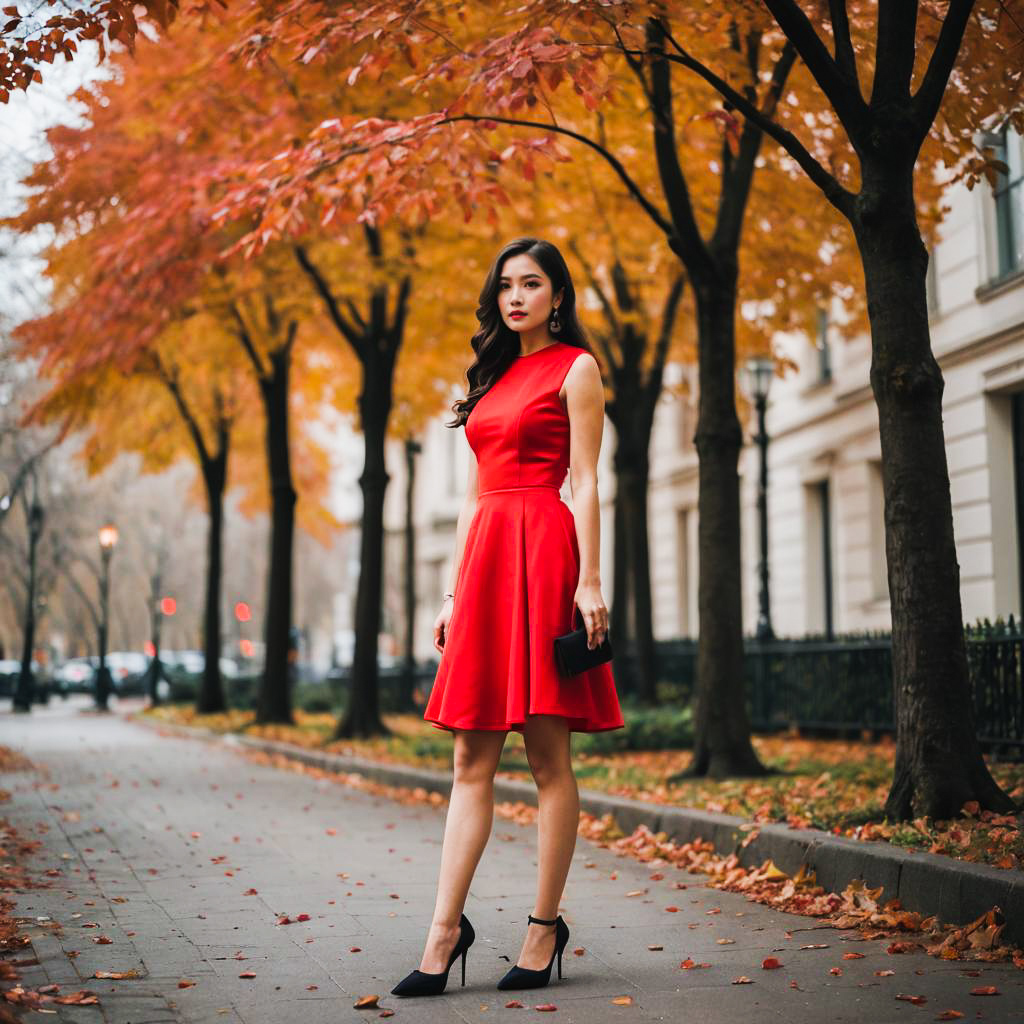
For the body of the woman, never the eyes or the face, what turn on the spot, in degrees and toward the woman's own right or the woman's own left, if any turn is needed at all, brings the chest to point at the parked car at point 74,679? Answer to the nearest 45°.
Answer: approximately 135° to the woman's own right

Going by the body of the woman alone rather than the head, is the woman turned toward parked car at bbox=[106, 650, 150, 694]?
no

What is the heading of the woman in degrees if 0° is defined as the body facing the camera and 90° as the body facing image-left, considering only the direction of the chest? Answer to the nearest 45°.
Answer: approximately 45°

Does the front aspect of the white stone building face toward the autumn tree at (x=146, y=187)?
yes

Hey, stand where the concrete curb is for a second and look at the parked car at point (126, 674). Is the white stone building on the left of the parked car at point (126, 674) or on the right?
right

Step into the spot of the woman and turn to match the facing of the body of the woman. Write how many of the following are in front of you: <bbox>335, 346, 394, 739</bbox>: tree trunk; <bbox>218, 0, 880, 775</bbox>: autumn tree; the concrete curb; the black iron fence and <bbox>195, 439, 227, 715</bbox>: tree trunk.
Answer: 0

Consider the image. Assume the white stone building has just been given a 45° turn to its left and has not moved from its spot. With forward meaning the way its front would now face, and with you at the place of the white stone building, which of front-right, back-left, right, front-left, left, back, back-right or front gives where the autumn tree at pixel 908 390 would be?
front

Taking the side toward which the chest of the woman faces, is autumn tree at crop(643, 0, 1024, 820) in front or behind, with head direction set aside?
behind

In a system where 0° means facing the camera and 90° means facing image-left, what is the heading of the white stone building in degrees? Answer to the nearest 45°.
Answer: approximately 45°

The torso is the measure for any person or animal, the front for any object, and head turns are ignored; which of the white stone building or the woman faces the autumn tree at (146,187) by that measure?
the white stone building

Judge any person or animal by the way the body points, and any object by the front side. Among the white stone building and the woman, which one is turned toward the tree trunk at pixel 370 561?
the white stone building

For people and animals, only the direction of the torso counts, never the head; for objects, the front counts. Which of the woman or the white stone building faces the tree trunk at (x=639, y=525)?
the white stone building

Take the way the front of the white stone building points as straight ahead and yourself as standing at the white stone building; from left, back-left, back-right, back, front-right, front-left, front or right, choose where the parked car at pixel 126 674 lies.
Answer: right

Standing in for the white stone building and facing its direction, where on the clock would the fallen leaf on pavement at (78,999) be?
The fallen leaf on pavement is roughly at 11 o'clock from the white stone building.

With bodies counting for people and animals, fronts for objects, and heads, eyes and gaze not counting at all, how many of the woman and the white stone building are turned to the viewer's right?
0

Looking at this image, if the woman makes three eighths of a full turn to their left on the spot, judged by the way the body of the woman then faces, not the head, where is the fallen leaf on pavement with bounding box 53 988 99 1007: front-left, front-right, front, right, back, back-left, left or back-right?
back

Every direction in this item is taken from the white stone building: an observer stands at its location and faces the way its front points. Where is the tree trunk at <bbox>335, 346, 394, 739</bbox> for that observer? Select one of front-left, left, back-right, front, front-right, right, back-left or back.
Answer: front
